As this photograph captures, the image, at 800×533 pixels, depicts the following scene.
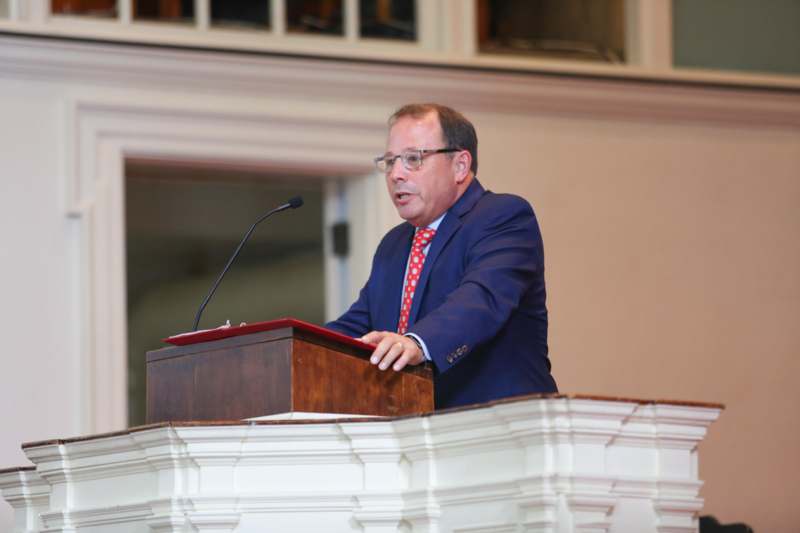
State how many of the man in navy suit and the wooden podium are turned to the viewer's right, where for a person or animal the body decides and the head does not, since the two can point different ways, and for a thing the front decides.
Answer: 0

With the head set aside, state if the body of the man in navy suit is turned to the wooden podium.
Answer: yes

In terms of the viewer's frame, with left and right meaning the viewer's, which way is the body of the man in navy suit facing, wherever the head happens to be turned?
facing the viewer and to the left of the viewer

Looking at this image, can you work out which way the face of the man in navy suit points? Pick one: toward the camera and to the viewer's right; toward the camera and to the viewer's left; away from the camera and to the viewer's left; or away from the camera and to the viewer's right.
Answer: toward the camera and to the viewer's left

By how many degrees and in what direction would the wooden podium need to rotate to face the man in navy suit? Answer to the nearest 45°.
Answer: approximately 180°
